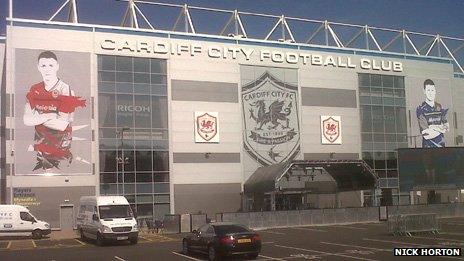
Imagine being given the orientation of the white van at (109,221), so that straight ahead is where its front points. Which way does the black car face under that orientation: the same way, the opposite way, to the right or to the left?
the opposite way

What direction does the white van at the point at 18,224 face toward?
to the viewer's right

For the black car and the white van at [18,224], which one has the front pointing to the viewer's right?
the white van

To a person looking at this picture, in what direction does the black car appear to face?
facing away from the viewer and to the left of the viewer

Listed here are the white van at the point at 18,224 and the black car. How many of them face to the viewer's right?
1

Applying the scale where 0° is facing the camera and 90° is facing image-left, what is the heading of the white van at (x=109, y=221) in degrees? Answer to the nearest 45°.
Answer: approximately 315°

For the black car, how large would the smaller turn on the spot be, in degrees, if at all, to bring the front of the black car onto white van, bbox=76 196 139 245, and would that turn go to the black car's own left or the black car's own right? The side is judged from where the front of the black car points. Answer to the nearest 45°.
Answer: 0° — it already faces it
